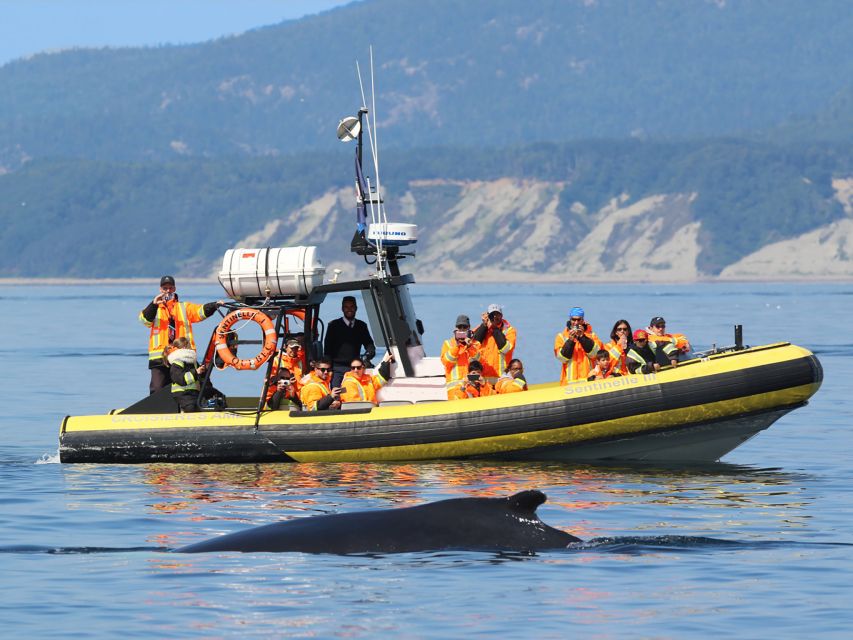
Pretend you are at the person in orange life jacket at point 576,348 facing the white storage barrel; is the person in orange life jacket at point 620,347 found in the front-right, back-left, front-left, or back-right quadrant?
back-left

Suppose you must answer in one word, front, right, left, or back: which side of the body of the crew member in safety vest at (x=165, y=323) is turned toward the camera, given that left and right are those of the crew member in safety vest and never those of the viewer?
front

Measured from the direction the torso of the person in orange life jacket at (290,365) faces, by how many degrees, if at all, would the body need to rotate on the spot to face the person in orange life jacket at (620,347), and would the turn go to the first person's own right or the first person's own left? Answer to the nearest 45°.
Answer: approximately 90° to the first person's own left

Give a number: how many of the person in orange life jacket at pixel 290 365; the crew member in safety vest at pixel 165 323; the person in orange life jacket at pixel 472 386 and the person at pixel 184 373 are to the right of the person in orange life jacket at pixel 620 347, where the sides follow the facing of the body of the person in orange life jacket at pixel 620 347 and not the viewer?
4

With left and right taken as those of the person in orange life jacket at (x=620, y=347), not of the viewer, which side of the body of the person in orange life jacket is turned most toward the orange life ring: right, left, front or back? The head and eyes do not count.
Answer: right

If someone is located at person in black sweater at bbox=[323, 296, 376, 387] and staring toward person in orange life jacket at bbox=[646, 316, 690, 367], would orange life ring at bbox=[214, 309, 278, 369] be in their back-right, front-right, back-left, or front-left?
back-right

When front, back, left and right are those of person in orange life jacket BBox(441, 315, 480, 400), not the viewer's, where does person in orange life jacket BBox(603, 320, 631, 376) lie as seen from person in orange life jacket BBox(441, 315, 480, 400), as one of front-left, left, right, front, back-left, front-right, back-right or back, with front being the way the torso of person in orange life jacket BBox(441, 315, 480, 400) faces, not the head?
left

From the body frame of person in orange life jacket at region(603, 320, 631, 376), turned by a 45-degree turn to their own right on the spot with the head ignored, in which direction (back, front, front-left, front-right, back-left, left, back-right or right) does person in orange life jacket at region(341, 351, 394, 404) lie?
front-right

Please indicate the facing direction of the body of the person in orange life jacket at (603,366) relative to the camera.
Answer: toward the camera
